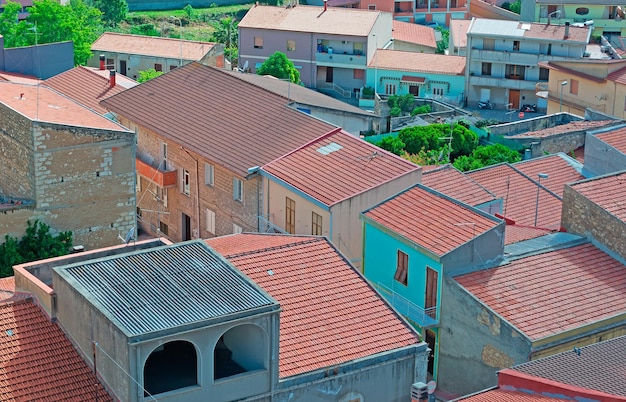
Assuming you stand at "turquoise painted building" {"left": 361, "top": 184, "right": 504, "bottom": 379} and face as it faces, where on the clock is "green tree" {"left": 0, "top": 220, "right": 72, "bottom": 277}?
The green tree is roughly at 2 o'clock from the turquoise painted building.

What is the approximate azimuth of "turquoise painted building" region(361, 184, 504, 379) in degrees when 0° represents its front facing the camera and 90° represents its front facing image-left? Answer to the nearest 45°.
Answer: approximately 45°
